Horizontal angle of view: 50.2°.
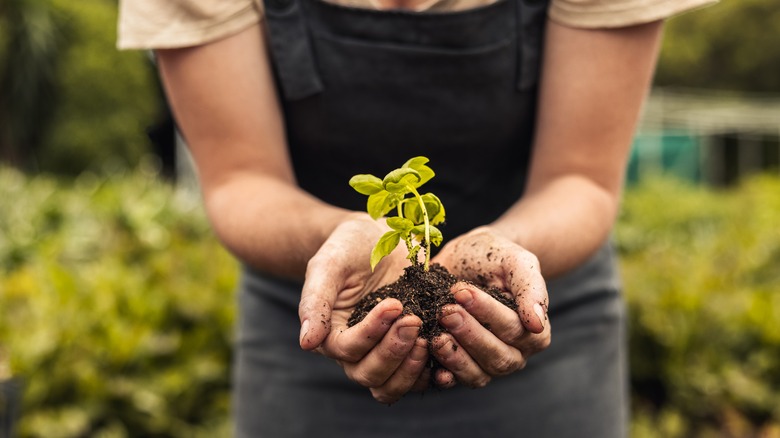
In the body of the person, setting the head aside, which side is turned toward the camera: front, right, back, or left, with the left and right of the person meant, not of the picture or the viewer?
front

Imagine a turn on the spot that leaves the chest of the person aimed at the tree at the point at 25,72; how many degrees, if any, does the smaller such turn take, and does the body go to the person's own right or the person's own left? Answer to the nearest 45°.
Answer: approximately 135° to the person's own right
